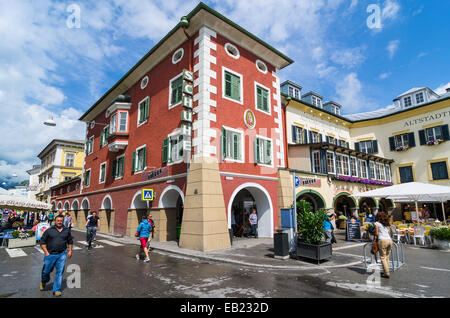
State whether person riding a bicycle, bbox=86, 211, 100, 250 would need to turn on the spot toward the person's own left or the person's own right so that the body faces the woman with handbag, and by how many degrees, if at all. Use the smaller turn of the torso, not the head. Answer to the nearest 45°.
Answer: approximately 45° to the person's own left

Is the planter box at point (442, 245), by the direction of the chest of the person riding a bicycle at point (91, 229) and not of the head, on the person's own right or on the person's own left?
on the person's own left

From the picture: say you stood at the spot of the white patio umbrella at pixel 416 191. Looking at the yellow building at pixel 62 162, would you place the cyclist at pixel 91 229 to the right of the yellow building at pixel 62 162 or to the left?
left

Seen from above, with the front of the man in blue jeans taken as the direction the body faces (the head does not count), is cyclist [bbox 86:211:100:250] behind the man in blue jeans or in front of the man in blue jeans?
behind

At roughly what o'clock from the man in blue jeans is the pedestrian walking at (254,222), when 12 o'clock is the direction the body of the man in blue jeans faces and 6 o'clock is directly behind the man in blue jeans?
The pedestrian walking is roughly at 8 o'clock from the man in blue jeans.

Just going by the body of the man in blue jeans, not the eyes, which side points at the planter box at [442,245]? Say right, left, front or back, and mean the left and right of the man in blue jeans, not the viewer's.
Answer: left

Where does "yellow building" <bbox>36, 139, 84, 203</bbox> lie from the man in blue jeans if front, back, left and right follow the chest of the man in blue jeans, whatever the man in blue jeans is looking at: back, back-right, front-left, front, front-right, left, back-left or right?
back

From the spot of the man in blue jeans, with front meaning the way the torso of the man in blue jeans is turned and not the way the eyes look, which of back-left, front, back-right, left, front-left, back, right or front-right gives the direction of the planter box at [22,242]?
back

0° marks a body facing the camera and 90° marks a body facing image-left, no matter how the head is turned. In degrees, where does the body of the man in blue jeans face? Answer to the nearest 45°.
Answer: approximately 0°

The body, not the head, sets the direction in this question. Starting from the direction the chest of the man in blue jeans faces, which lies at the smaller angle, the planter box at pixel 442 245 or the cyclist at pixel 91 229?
the planter box

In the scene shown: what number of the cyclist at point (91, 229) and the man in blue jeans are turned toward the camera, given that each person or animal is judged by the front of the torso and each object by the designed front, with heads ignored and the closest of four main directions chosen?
2

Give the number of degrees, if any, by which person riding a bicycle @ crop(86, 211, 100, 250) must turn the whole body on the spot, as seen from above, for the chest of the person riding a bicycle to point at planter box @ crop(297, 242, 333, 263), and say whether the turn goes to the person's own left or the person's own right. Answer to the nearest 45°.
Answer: approximately 45° to the person's own left

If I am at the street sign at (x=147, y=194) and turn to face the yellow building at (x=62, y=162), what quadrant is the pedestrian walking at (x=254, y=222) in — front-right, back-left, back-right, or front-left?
back-right
